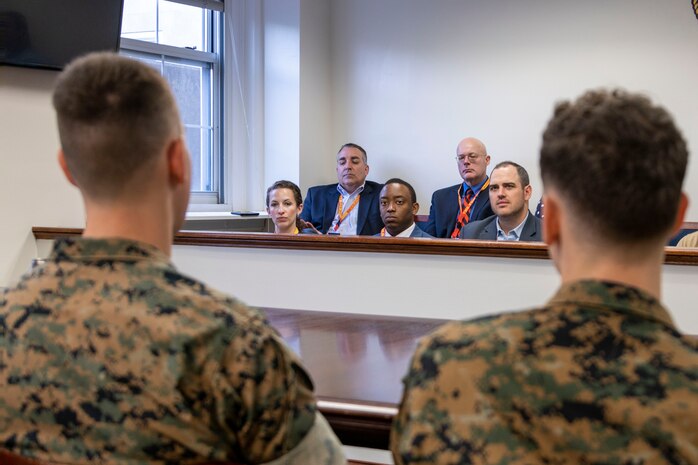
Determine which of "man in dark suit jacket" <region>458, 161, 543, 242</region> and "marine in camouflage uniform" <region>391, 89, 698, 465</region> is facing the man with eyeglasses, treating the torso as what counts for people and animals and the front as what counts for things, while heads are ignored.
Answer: the marine in camouflage uniform

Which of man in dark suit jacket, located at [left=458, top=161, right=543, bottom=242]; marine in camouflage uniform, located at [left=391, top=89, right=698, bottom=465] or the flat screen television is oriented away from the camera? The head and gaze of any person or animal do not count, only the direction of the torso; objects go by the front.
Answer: the marine in camouflage uniform

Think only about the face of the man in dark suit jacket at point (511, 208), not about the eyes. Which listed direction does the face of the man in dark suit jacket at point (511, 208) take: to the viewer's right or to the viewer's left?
to the viewer's left

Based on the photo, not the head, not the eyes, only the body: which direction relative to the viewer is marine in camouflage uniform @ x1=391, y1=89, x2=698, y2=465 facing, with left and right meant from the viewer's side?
facing away from the viewer

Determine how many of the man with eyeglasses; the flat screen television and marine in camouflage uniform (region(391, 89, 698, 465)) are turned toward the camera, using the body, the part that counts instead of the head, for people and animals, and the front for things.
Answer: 2

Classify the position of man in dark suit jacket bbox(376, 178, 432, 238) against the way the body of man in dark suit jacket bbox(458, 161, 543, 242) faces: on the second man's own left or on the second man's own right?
on the second man's own right

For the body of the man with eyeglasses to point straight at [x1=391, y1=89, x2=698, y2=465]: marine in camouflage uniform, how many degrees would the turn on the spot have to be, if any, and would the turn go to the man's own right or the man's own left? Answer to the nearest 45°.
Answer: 0° — they already face them

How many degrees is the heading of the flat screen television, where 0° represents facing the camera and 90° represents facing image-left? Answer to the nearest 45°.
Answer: approximately 0°

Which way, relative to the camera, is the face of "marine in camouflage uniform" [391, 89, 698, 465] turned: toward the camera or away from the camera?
away from the camera

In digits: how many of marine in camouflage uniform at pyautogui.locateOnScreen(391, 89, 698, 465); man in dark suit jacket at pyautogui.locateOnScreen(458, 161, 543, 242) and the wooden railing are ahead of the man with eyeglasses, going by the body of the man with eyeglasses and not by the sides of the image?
3

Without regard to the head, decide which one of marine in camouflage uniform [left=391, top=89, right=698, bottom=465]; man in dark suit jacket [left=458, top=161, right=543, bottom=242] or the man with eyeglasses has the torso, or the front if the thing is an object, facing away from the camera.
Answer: the marine in camouflage uniform

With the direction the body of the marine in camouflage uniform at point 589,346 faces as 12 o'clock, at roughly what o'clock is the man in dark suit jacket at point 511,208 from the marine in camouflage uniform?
The man in dark suit jacket is roughly at 12 o'clock from the marine in camouflage uniform.

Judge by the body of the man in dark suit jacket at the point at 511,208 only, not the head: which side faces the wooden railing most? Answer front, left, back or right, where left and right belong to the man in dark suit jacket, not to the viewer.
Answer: front
